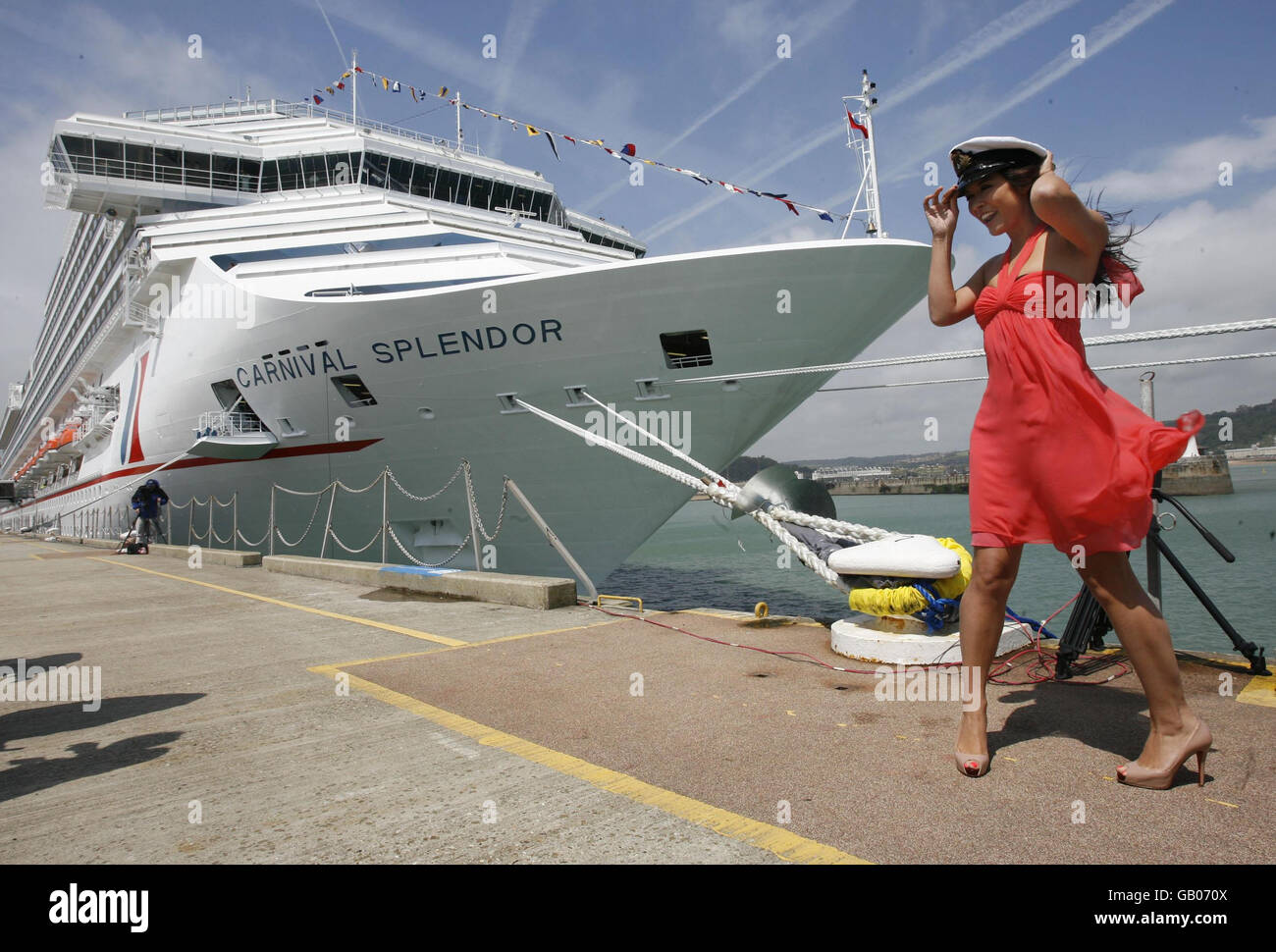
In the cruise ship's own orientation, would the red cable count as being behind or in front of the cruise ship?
in front

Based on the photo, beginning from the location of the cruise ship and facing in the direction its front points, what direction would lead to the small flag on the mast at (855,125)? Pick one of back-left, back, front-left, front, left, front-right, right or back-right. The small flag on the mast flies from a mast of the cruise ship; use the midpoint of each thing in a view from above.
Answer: front

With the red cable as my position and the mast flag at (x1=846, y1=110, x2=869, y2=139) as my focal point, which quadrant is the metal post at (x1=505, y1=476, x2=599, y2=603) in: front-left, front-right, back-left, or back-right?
front-left

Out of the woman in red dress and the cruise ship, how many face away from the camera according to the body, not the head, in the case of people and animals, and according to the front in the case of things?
0

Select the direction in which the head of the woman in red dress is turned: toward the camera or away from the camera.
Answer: toward the camera

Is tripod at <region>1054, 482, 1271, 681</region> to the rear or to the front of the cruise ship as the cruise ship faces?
to the front

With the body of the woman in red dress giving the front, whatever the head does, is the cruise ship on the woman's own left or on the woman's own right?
on the woman's own right

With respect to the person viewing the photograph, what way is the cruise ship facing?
facing the viewer and to the right of the viewer

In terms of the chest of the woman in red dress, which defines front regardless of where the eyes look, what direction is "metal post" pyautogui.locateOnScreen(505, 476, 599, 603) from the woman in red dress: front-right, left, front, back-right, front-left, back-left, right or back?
right

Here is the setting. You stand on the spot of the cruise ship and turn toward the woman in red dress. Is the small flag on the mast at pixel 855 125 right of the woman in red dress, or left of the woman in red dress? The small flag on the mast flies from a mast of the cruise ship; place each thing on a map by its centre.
left

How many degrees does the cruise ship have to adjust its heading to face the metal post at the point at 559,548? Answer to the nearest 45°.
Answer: approximately 45° to its right

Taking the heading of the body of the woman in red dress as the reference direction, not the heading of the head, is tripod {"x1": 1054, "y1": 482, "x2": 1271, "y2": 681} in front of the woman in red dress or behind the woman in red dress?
behind

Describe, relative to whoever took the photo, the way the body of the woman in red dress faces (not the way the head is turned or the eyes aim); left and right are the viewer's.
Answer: facing the viewer and to the left of the viewer

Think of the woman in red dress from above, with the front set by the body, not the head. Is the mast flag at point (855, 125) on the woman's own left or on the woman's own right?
on the woman's own right
